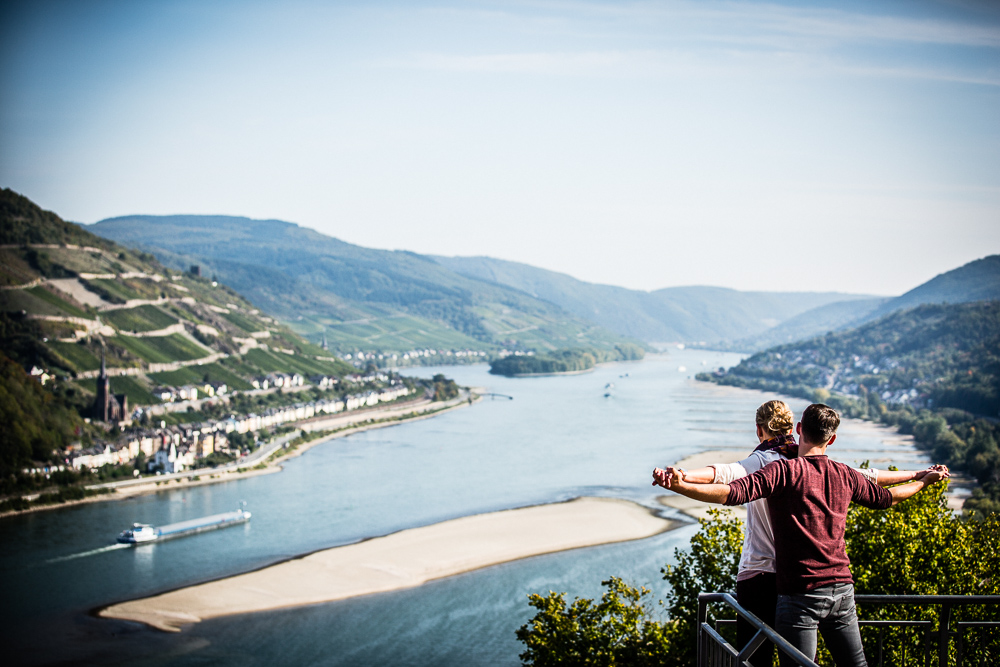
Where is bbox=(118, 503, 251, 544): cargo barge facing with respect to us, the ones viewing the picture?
facing away from the viewer and to the right of the viewer

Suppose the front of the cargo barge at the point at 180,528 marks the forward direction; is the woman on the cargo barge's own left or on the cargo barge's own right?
on the cargo barge's own right

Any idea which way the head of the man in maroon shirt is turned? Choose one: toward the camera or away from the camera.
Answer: away from the camera

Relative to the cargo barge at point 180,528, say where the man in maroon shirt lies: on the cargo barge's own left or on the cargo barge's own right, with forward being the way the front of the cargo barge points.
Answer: on the cargo barge's own right

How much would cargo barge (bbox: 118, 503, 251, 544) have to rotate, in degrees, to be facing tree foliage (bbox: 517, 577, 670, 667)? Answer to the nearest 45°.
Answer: approximately 135° to its right

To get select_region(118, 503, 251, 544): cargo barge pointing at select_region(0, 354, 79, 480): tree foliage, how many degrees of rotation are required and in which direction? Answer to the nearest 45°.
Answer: approximately 90° to its left
